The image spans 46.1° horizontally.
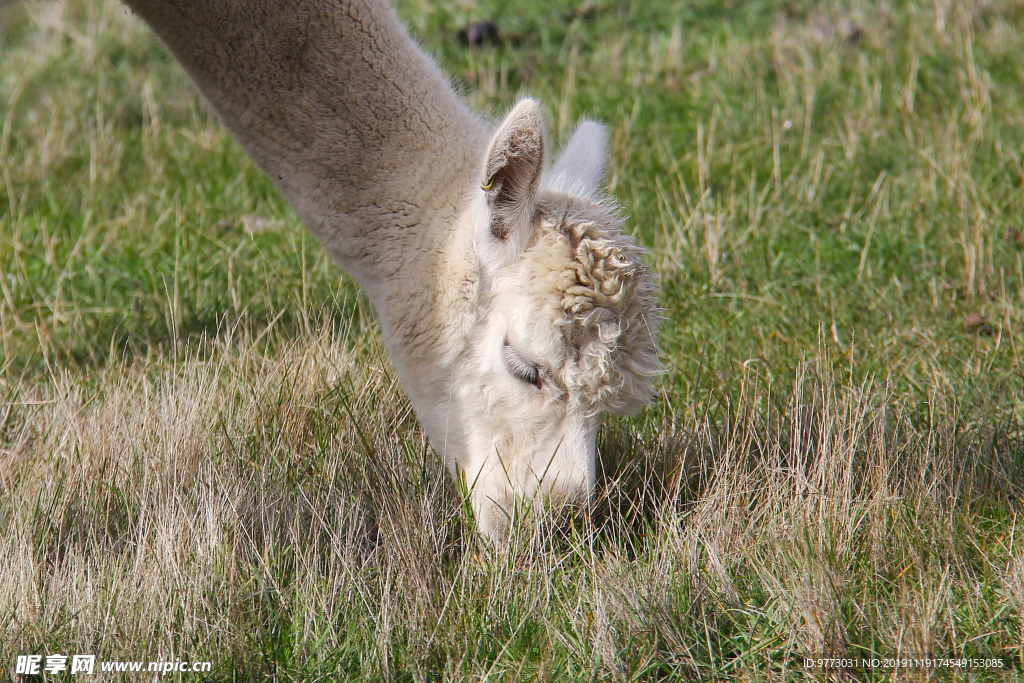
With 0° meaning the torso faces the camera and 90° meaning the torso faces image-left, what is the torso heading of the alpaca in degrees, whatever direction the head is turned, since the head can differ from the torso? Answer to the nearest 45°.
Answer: approximately 270°
